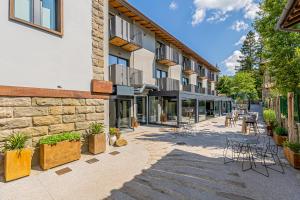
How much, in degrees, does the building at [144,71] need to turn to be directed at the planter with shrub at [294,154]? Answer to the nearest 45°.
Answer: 0° — it already faces it

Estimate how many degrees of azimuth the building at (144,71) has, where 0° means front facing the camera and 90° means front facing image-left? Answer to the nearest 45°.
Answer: approximately 315°

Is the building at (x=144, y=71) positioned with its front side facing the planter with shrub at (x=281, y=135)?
yes

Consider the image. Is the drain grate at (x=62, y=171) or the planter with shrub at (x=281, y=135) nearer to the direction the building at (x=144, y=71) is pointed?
the planter with shrub

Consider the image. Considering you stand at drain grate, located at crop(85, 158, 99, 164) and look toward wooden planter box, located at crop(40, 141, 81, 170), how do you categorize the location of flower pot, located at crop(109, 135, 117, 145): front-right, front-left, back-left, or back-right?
back-right

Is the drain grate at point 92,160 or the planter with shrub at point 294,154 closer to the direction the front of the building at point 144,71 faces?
the planter with shrub

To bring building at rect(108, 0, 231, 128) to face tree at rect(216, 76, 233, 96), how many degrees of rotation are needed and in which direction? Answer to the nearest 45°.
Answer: approximately 90° to its left

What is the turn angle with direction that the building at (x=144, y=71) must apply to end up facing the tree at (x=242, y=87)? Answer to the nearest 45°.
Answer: approximately 90° to its left

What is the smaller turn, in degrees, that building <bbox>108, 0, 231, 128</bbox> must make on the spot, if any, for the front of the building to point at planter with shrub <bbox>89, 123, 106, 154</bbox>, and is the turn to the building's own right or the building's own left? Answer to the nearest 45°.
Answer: approximately 45° to the building's own right
